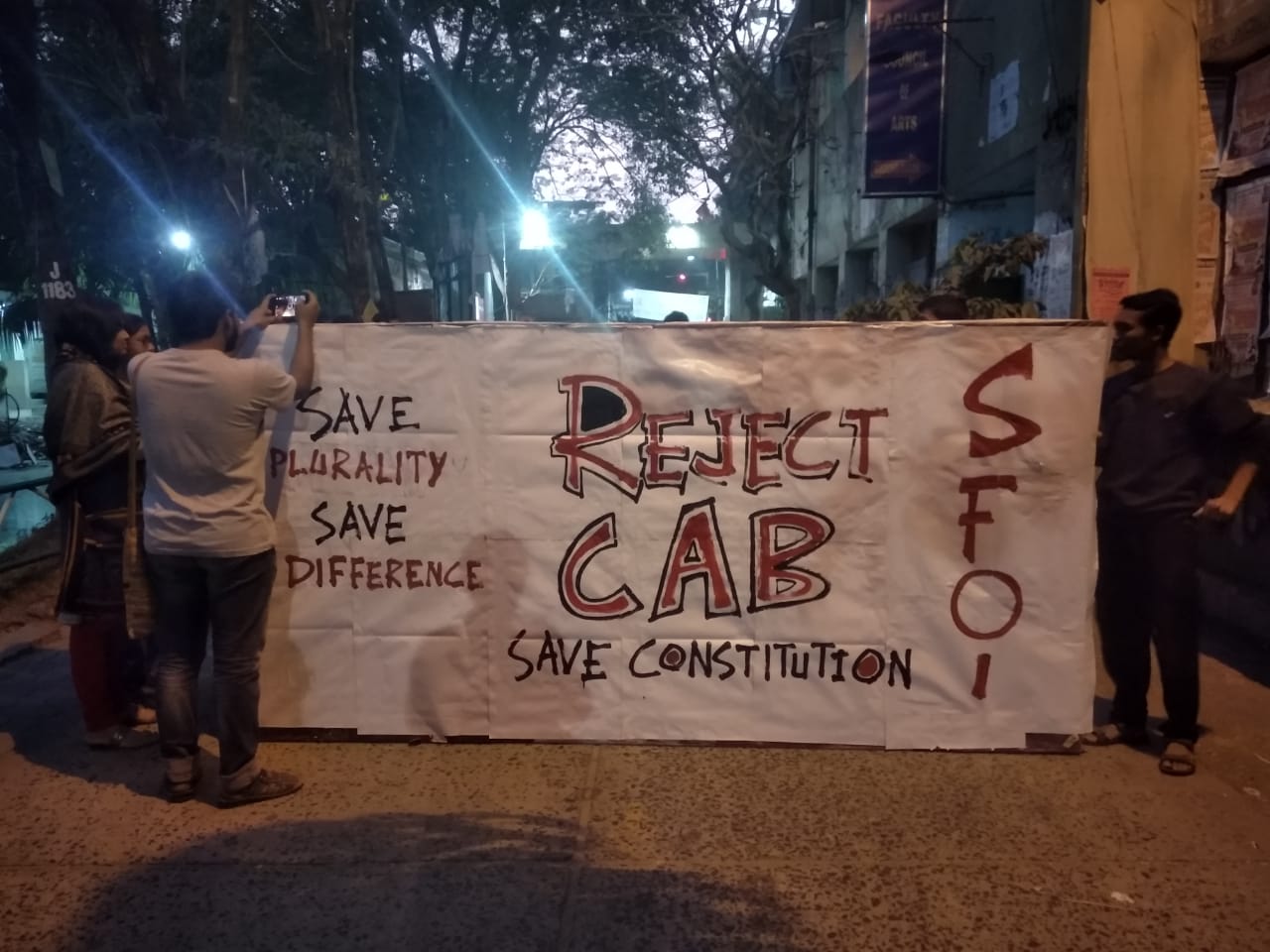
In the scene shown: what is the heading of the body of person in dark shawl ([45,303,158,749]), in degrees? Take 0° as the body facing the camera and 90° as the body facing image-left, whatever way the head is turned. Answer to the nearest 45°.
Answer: approximately 270°

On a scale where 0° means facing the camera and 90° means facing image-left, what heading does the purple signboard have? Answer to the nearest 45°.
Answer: approximately 0°

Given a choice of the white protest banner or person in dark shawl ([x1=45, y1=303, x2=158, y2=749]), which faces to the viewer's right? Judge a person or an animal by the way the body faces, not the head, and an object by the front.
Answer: the person in dark shawl

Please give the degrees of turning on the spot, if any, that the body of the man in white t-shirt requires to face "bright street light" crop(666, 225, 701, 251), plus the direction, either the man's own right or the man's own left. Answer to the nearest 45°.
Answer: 0° — they already face it

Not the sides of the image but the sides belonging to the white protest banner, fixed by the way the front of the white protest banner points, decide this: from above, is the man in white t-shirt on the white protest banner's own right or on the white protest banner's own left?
on the white protest banner's own right

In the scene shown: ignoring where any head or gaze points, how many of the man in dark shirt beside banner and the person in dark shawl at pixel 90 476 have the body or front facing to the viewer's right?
1

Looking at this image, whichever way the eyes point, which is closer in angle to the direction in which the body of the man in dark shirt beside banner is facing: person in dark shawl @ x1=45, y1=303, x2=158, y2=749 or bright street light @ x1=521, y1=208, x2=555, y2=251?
the person in dark shawl
